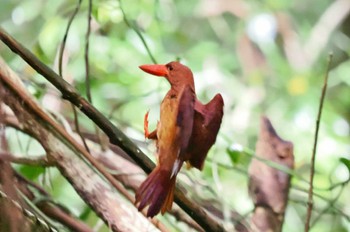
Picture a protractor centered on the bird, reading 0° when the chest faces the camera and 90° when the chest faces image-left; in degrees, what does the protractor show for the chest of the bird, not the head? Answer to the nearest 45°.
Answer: approximately 90°
